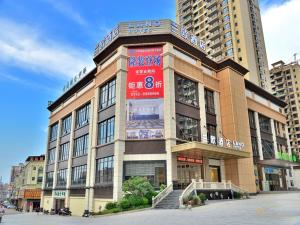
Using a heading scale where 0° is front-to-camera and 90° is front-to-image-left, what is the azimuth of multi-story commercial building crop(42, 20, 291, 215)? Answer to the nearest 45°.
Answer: approximately 315°

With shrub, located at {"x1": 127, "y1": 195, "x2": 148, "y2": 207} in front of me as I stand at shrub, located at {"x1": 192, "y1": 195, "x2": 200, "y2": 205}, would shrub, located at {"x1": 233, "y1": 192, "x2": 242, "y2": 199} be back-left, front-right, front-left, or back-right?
back-right
